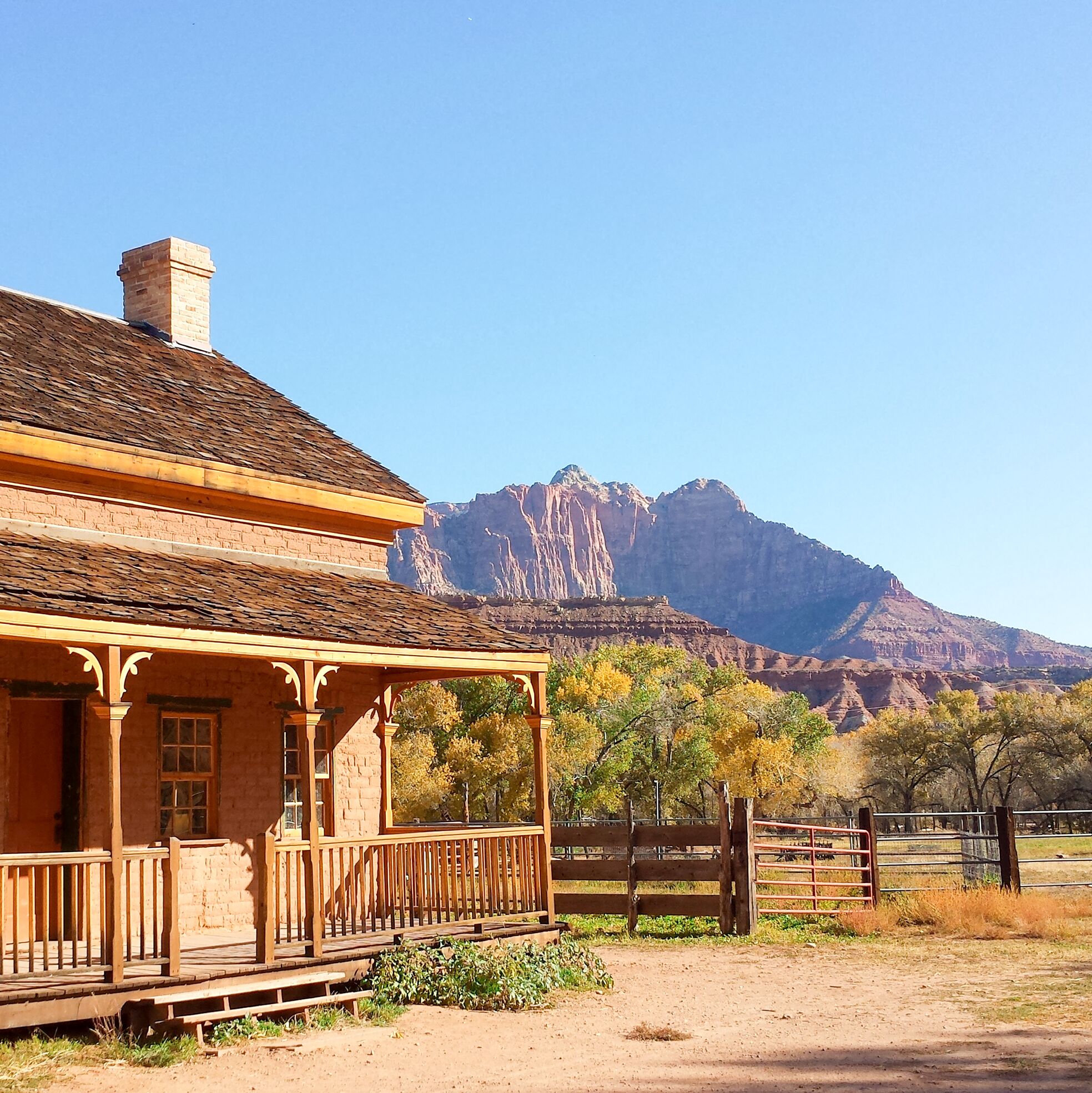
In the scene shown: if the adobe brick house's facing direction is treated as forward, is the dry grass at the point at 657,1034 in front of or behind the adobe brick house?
in front

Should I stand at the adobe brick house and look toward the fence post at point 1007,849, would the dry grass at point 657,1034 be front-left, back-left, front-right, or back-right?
front-right

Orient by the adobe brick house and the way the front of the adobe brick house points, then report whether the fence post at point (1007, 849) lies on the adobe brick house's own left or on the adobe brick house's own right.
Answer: on the adobe brick house's own left

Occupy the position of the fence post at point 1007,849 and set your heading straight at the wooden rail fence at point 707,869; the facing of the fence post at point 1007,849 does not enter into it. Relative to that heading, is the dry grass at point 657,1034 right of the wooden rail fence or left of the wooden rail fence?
left

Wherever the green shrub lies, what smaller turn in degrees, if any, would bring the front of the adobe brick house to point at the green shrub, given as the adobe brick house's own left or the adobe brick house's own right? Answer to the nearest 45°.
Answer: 0° — it already faces it

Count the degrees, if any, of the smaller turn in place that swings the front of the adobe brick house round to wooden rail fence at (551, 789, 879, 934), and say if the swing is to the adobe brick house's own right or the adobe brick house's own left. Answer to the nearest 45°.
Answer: approximately 90° to the adobe brick house's own left

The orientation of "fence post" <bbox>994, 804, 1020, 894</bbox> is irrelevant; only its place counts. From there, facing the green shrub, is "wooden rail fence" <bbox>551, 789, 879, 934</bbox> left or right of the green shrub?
right

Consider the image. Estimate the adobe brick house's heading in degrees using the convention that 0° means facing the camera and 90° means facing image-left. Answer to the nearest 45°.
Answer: approximately 315°

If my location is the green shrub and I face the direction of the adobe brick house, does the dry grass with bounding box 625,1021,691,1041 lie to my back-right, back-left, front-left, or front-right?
back-left

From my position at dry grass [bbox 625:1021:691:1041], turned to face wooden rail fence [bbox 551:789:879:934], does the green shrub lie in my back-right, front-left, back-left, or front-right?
front-left
